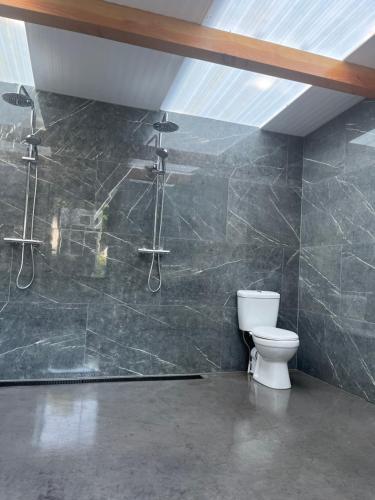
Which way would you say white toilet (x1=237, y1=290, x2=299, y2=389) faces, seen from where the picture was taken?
facing the viewer and to the right of the viewer

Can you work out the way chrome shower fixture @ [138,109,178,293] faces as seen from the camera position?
facing the viewer

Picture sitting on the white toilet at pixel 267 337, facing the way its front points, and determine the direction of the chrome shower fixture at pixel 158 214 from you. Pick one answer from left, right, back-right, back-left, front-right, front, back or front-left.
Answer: back-right

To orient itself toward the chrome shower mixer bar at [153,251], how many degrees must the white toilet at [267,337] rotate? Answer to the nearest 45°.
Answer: approximately 135° to its right

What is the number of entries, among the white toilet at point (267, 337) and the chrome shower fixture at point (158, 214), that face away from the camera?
0

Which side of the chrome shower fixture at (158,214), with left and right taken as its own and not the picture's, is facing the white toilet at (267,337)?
left

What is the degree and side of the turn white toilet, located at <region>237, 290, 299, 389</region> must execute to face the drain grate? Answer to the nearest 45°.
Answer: approximately 135° to its right
